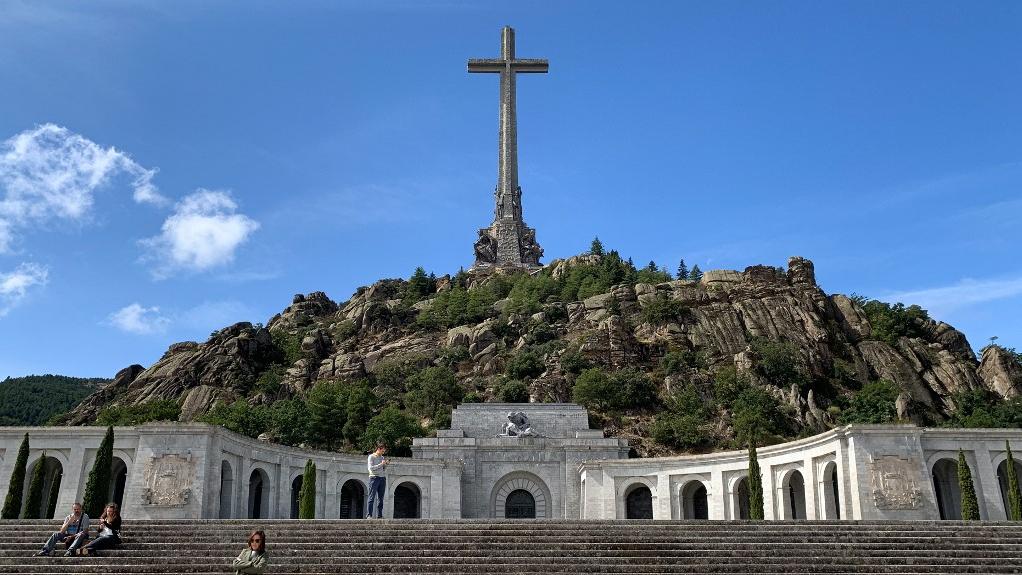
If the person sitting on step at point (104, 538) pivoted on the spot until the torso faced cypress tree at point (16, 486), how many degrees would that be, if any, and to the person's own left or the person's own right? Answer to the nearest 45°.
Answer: approximately 135° to the person's own right

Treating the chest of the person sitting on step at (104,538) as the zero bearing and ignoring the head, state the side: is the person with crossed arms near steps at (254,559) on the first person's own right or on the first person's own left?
on the first person's own left

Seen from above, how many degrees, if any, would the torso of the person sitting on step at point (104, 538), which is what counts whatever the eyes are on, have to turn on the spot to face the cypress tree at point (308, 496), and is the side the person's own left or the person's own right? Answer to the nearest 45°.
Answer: approximately 180°

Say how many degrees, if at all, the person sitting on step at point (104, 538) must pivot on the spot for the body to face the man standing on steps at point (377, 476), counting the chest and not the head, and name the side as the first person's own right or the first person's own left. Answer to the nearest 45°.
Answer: approximately 135° to the first person's own left

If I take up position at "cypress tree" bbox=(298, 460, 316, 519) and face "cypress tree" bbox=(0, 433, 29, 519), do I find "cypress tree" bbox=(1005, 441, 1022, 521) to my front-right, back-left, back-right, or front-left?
back-left

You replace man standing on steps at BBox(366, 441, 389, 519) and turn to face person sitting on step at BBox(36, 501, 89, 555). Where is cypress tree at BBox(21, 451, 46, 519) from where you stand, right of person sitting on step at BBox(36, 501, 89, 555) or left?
right

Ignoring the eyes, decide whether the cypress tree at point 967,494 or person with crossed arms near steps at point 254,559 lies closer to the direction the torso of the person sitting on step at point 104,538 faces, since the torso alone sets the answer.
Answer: the person with crossed arms near steps

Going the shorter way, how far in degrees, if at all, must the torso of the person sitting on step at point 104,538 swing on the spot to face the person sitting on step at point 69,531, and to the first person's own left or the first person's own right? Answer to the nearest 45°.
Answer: approximately 45° to the first person's own right

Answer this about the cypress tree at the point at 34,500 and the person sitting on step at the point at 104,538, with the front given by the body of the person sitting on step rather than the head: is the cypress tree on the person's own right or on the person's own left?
on the person's own right

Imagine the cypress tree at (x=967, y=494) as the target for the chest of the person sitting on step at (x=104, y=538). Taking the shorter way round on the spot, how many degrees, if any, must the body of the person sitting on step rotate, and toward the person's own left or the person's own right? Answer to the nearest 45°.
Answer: approximately 135° to the person's own left

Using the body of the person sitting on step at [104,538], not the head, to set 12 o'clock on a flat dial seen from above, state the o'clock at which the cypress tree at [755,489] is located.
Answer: The cypress tree is roughly at 7 o'clock from the person sitting on step.

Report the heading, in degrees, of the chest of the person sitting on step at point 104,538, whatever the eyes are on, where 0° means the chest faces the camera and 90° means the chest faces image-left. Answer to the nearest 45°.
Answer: approximately 45°

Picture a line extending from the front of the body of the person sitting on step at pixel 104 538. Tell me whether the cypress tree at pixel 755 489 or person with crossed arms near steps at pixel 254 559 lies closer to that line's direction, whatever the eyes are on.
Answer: the person with crossed arms near steps

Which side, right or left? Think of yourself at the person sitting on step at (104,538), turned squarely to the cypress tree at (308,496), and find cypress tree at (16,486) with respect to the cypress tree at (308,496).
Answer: left
